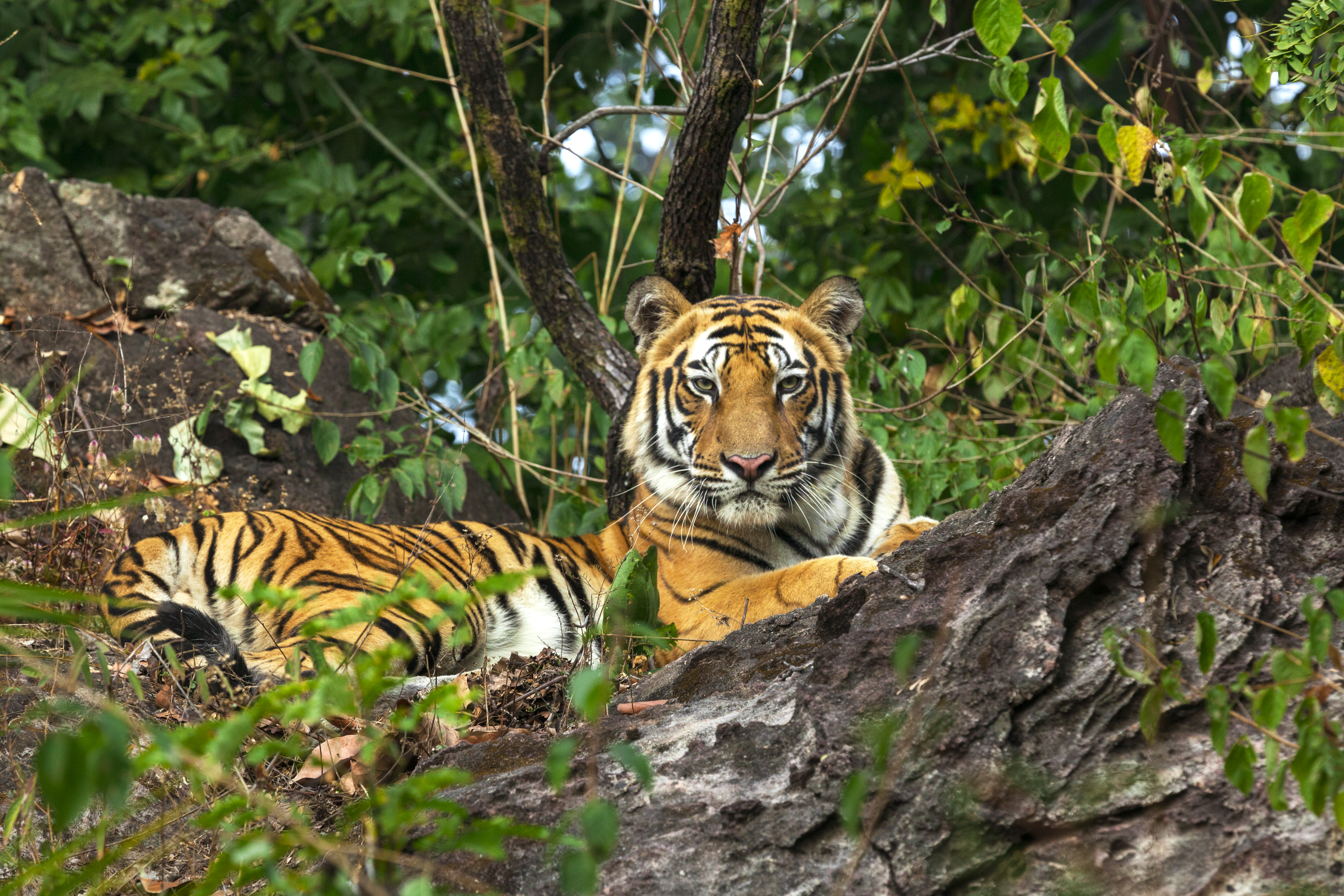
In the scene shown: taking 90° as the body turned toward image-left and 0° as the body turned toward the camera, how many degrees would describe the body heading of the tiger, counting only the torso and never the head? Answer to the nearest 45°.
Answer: approximately 270°

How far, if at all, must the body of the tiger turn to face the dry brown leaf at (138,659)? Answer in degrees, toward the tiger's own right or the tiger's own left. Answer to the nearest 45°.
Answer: approximately 135° to the tiger's own right

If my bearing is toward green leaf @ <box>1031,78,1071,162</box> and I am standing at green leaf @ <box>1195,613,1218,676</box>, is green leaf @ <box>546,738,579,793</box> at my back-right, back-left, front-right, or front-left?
back-left

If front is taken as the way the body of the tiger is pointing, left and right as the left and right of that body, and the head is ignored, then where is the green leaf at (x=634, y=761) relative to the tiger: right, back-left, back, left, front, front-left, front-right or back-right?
right

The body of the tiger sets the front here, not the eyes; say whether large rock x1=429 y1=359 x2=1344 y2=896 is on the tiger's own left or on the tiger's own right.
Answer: on the tiger's own right

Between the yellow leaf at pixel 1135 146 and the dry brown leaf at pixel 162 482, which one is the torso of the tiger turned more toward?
the yellow leaf
